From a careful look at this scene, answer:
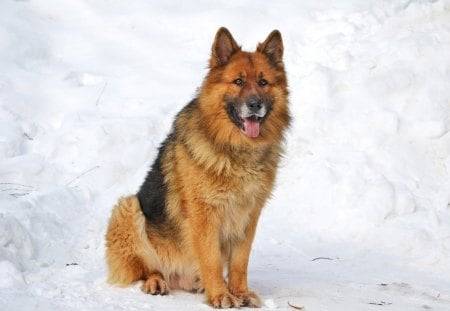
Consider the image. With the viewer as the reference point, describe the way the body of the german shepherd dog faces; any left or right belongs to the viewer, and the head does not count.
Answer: facing the viewer and to the right of the viewer
